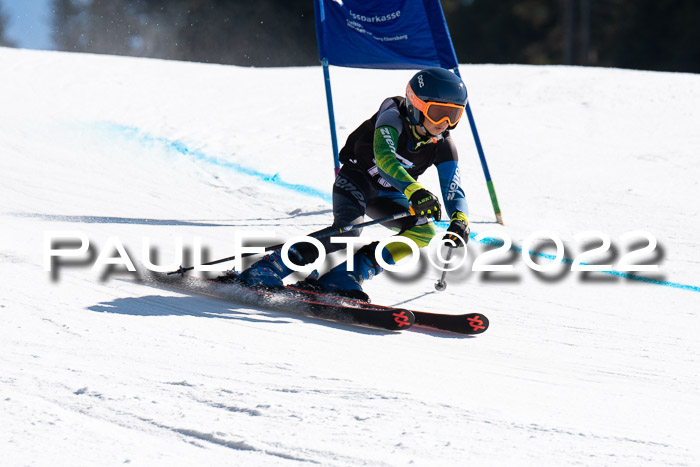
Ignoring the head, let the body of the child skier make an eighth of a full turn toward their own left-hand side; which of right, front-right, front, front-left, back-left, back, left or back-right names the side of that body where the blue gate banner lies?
left

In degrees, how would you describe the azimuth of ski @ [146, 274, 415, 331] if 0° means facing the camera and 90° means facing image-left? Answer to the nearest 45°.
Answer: approximately 315°

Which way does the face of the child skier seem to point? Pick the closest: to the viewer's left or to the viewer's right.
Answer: to the viewer's right
